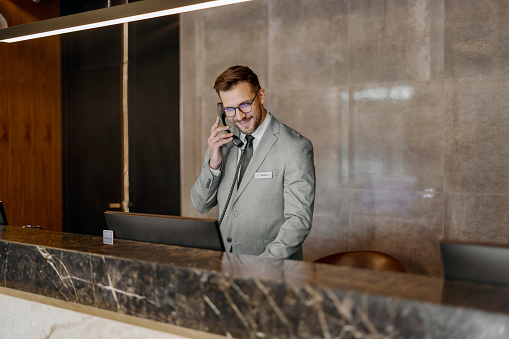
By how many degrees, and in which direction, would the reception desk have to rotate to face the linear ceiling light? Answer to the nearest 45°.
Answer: approximately 90° to its right

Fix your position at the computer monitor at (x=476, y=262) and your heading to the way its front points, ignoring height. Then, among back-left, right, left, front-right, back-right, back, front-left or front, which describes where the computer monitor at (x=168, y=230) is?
back-left

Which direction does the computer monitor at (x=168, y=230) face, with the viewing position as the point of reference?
facing away from the viewer and to the right of the viewer

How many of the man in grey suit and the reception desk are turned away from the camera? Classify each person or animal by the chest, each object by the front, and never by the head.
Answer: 0

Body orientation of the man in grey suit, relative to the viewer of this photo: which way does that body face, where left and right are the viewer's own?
facing the viewer and to the left of the viewer

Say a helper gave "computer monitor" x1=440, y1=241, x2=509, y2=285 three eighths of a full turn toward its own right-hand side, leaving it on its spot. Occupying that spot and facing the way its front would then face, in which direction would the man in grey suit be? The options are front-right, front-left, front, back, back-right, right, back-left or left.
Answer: back-right

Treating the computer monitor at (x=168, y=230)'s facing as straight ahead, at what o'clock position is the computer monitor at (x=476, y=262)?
the computer monitor at (x=476, y=262) is roughly at 3 o'clock from the computer monitor at (x=168, y=230).

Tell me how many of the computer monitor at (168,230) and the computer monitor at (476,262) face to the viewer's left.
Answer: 0

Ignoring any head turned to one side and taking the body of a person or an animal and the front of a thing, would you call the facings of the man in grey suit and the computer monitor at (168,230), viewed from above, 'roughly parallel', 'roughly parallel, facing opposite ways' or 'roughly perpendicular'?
roughly parallel, facing opposite ways

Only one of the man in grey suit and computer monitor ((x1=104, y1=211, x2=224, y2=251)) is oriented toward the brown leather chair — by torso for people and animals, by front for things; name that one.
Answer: the computer monitor

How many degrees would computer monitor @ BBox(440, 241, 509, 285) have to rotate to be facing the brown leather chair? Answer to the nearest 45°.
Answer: approximately 45° to its left

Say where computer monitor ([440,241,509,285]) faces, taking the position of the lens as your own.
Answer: facing away from the viewer and to the right of the viewer

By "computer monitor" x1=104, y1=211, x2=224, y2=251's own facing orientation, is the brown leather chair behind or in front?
in front

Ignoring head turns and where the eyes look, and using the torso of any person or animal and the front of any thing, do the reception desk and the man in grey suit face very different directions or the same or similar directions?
same or similar directions
